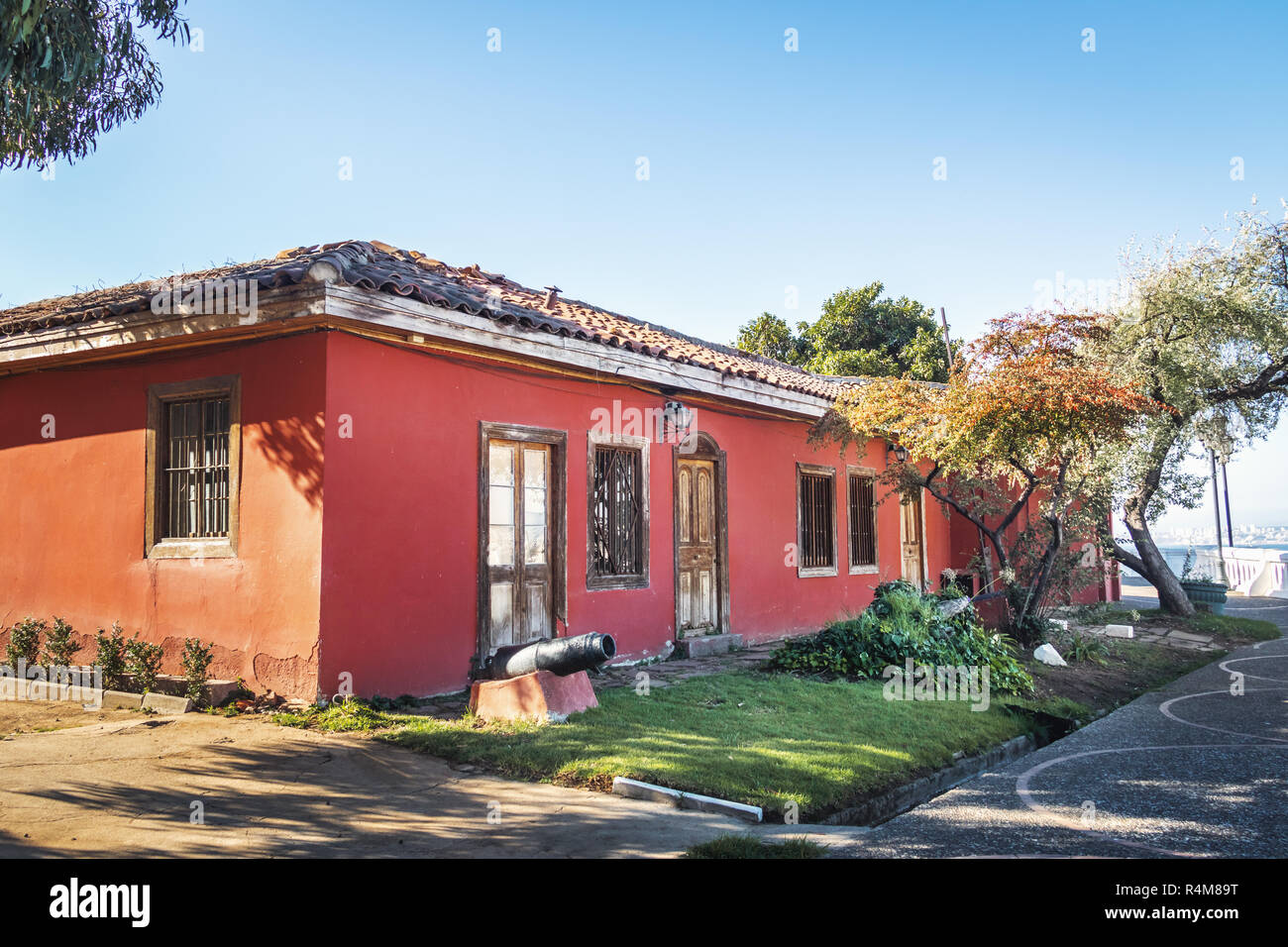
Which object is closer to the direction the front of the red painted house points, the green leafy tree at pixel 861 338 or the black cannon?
the black cannon

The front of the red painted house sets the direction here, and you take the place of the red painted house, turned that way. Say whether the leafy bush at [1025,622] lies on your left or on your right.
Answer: on your left

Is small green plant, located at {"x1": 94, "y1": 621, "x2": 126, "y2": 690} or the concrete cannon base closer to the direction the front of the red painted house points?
the concrete cannon base

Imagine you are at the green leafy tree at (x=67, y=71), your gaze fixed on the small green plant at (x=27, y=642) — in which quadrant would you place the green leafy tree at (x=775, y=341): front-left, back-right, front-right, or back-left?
front-right

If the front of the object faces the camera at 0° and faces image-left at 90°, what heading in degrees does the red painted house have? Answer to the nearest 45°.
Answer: approximately 315°

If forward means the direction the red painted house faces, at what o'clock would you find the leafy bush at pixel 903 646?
The leafy bush is roughly at 10 o'clock from the red painted house.

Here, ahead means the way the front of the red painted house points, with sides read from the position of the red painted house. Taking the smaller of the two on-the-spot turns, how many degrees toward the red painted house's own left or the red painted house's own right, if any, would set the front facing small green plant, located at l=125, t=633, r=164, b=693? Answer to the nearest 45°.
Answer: approximately 135° to the red painted house's own right

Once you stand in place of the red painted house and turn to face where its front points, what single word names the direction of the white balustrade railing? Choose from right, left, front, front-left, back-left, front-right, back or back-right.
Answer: left

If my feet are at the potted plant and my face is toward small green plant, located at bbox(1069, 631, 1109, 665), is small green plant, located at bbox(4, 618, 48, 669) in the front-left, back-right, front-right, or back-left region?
front-right
